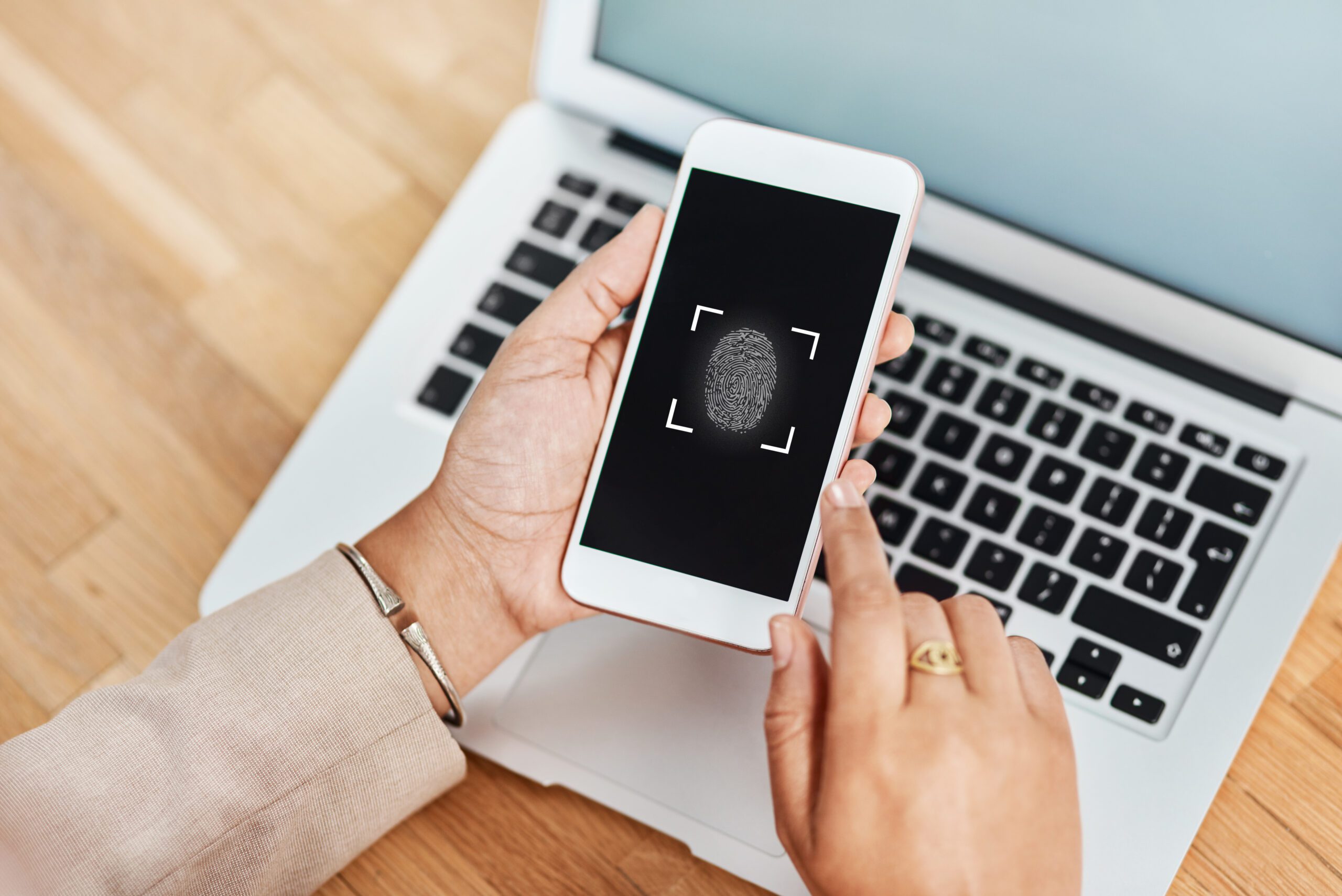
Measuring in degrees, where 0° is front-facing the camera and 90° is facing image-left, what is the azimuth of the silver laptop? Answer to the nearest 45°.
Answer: approximately 45°
